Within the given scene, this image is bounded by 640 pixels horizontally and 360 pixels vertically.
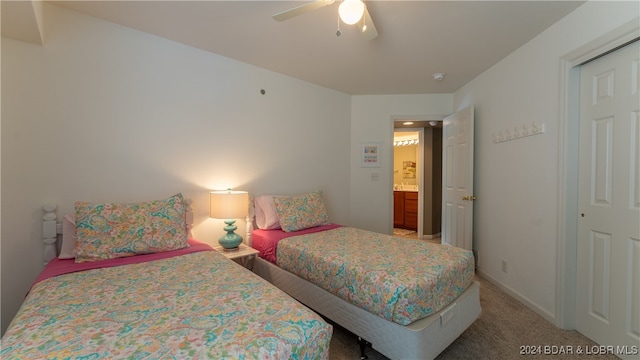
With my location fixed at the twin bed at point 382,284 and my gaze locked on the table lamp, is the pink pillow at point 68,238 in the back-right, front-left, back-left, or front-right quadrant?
front-left

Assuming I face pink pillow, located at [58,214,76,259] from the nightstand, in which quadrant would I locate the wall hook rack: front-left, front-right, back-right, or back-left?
back-left

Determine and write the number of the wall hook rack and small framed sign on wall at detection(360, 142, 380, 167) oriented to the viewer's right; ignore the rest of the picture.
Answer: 0

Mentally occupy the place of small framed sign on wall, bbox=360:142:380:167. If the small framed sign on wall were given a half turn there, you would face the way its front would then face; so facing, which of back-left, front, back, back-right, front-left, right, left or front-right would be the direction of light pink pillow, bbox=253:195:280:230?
back-left

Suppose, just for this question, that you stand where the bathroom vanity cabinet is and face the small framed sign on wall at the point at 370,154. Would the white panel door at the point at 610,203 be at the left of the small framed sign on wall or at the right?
left

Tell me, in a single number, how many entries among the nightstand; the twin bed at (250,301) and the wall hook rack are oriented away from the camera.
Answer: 0

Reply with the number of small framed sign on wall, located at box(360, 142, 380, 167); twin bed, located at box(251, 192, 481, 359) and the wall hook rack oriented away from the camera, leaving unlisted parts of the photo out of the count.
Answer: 0

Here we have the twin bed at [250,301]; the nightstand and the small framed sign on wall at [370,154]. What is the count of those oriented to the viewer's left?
0

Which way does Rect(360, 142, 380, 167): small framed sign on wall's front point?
toward the camera

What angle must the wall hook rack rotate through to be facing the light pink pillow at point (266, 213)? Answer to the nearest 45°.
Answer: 0° — it already faces it

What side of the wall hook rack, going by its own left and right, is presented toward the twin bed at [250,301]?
front

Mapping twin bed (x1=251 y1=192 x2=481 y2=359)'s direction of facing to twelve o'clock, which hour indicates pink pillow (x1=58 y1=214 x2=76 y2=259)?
The pink pillow is roughly at 4 o'clock from the twin bed.

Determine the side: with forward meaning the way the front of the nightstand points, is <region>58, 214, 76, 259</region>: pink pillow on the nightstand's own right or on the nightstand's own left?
on the nightstand's own right

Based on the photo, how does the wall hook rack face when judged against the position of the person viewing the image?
facing the viewer and to the left of the viewer

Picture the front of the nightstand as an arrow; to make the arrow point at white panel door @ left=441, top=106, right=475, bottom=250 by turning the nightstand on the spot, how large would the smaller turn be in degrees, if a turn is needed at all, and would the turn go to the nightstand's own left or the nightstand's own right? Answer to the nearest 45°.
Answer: approximately 45° to the nightstand's own left

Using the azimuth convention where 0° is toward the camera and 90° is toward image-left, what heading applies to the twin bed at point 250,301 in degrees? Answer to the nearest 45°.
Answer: approximately 315°

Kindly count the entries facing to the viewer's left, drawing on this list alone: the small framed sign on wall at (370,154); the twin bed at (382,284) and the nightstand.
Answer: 0

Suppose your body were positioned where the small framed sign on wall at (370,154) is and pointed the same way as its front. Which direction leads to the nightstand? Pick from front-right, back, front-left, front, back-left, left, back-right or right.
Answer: front-right

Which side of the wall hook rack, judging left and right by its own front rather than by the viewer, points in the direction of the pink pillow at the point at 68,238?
front

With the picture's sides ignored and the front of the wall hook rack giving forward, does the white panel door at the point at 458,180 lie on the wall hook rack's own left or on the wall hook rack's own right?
on the wall hook rack's own right

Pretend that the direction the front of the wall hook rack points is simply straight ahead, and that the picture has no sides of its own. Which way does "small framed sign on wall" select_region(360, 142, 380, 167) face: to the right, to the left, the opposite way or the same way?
to the left
